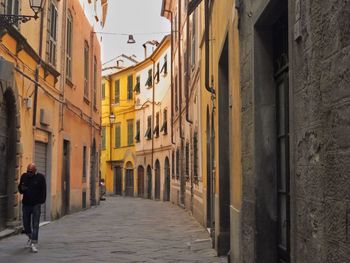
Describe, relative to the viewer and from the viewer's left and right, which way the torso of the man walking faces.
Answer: facing the viewer

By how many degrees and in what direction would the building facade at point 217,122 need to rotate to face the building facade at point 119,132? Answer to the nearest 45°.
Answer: approximately 90° to its right

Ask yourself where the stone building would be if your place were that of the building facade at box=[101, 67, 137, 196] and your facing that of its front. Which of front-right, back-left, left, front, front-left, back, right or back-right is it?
front-left

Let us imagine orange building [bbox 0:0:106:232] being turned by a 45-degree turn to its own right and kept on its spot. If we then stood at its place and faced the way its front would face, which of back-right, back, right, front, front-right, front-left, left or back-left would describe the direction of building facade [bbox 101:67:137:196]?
back-left

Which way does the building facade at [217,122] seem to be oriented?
to the viewer's left

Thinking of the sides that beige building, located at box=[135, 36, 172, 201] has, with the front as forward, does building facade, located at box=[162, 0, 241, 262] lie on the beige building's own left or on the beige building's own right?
on the beige building's own left

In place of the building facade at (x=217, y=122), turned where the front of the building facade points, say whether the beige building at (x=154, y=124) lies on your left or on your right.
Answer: on your right

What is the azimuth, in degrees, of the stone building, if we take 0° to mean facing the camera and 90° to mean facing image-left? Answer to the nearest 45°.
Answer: approximately 45°

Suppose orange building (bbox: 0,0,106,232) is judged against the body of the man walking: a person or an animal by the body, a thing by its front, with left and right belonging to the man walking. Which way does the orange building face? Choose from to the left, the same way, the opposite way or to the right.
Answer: to the left

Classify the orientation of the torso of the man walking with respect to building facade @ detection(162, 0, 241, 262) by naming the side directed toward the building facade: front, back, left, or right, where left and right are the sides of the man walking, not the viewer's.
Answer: left

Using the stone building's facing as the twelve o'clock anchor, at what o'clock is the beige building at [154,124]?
The beige building is roughly at 4 o'clock from the stone building.

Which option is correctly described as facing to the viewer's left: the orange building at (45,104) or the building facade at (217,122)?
the building facade

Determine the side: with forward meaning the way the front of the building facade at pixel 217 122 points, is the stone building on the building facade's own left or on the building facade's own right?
on the building facade's own left

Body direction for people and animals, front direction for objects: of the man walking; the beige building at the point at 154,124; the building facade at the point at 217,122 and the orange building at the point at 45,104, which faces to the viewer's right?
the orange building

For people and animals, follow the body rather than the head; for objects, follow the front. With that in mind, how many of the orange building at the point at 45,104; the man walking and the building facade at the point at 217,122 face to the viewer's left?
1

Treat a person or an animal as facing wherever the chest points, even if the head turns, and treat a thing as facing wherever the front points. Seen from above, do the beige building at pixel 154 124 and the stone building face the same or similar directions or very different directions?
same or similar directions

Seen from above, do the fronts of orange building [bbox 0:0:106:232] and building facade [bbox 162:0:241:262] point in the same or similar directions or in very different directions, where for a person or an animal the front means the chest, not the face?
very different directions

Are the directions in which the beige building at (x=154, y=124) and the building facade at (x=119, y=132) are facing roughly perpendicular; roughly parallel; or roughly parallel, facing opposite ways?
roughly parallel
